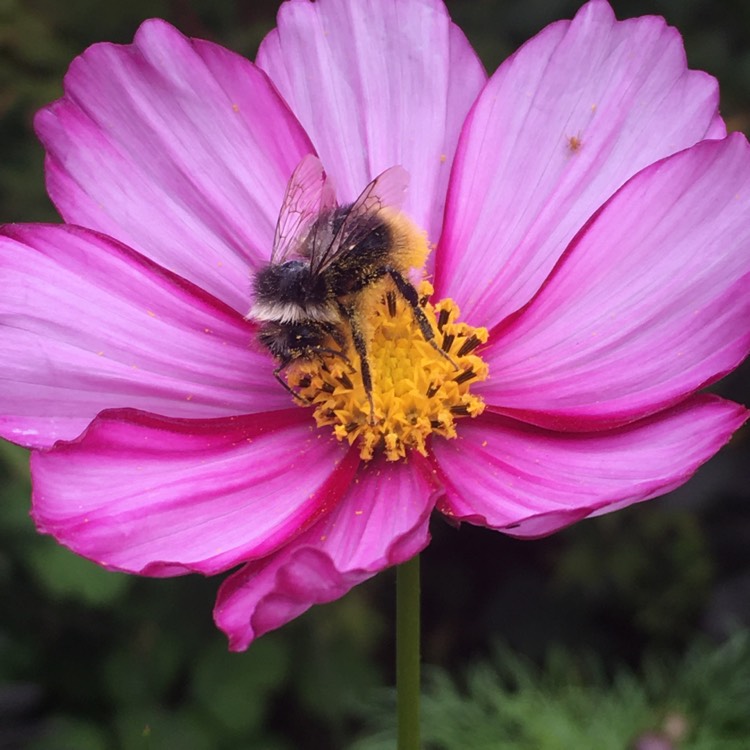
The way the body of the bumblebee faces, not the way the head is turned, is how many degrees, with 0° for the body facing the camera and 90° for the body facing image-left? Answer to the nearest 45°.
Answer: approximately 45°
